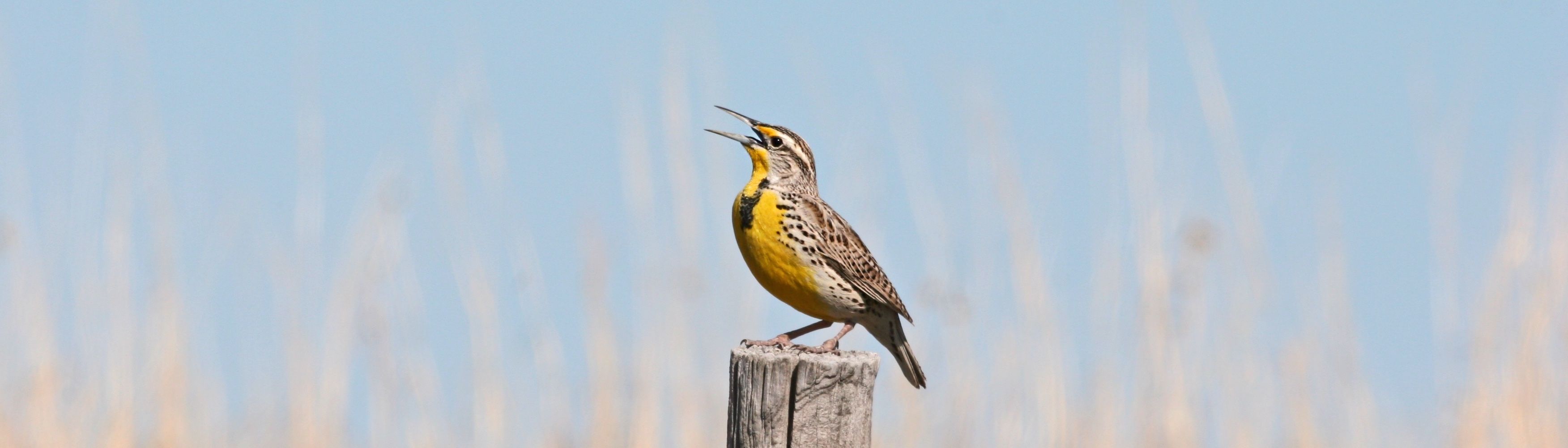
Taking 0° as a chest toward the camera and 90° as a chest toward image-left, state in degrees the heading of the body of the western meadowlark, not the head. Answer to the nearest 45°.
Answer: approximately 90°
